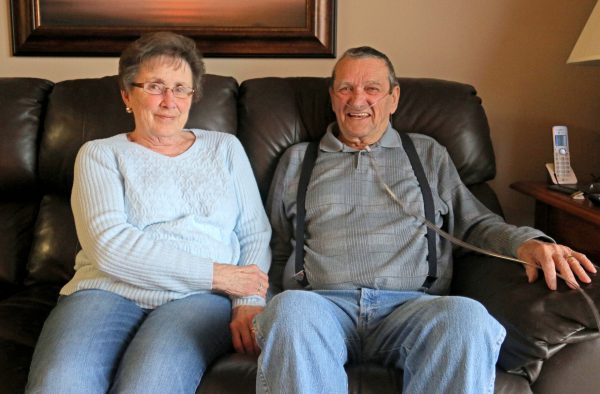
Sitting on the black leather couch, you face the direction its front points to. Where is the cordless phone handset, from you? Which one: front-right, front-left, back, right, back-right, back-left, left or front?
left

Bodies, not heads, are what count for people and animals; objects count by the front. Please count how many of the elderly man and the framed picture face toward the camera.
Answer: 2

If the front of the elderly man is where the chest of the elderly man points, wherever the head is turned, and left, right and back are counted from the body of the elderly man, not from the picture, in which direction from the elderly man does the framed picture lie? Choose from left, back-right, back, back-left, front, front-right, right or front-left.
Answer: back-right

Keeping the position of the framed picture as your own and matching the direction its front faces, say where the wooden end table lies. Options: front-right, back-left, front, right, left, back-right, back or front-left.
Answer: front-left

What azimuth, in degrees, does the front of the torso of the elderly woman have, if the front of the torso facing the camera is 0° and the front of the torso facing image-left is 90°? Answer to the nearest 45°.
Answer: approximately 0°

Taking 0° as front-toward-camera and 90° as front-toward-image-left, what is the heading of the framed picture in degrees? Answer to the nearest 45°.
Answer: approximately 0°

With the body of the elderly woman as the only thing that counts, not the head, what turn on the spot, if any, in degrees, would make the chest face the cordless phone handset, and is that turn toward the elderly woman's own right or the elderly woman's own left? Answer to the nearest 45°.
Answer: approximately 90° to the elderly woman's own left

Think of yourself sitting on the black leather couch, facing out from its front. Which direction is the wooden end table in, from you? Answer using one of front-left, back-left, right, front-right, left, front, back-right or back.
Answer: left
